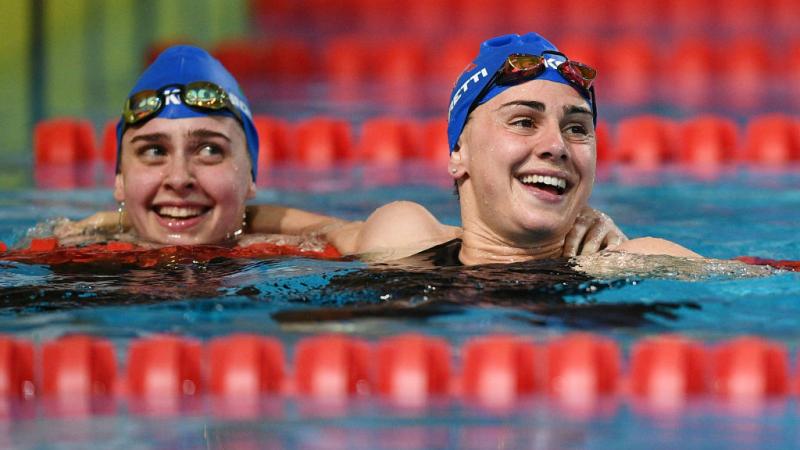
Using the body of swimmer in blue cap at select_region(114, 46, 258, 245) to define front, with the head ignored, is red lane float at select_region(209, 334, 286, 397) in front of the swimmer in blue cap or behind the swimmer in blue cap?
in front

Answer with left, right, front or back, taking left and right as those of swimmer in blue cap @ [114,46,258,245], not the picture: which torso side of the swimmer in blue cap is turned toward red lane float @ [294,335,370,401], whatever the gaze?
front

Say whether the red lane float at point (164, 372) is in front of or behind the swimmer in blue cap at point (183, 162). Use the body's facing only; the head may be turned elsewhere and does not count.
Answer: in front

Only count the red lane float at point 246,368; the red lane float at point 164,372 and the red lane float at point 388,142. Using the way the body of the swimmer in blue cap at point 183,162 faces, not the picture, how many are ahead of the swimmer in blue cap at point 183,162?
2

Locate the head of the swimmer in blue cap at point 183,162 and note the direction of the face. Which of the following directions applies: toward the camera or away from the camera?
toward the camera

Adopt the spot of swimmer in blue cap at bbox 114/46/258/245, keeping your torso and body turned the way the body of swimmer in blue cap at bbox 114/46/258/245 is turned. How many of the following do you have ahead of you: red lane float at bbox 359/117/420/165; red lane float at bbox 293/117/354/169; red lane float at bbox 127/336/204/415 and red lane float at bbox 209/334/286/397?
2

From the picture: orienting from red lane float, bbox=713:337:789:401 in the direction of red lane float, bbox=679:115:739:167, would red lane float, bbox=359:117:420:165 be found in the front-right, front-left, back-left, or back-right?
front-left

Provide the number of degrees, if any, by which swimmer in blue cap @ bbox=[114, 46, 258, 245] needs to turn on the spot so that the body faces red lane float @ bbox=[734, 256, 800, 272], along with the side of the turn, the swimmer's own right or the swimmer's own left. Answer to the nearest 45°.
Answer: approximately 90° to the swimmer's own left

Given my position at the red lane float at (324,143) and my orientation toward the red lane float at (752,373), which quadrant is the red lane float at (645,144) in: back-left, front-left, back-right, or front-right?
front-left

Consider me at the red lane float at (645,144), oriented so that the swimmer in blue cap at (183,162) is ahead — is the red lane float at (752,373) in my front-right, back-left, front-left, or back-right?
front-left

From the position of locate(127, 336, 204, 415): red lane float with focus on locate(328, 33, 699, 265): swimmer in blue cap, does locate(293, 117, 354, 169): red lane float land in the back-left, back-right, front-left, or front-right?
front-left

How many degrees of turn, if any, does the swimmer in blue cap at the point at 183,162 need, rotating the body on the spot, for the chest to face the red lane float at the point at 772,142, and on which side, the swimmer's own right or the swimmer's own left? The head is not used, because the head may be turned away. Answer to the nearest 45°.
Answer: approximately 135° to the swimmer's own left

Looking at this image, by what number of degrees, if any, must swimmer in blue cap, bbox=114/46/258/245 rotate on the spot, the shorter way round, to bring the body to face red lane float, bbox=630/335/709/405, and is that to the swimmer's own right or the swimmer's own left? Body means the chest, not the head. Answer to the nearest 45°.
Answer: approximately 45° to the swimmer's own left

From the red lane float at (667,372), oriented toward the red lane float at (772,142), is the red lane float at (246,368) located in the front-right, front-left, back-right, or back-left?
back-left

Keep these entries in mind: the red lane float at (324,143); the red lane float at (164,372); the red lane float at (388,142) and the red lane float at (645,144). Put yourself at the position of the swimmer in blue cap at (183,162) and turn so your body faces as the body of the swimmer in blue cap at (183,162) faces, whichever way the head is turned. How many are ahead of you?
1

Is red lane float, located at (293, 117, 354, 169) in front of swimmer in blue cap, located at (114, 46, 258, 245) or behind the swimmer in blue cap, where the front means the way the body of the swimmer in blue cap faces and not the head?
behind

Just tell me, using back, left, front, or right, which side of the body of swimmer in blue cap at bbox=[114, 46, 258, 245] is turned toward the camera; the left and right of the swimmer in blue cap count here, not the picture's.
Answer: front
